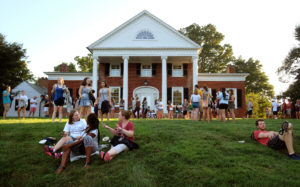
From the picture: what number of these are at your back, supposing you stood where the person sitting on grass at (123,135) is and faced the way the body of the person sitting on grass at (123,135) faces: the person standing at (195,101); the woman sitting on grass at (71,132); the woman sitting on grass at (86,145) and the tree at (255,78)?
2

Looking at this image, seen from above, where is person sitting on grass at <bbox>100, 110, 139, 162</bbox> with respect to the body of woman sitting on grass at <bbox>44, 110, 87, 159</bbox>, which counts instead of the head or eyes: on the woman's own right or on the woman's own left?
on the woman's own left

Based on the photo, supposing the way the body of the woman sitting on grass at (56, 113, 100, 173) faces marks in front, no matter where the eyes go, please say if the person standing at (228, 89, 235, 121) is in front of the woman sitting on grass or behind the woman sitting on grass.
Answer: behind

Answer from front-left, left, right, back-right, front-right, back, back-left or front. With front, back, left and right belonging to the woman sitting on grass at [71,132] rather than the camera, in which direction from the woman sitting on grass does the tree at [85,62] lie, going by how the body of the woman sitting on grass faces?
back-right

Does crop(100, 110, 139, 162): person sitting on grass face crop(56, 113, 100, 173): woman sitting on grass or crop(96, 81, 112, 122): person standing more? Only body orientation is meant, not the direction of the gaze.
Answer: the woman sitting on grass

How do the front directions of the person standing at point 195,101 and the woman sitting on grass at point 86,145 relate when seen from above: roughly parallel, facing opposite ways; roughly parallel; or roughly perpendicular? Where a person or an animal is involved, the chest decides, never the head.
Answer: roughly parallel, facing opposite ways

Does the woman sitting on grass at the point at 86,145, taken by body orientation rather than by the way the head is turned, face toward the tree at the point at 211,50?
no

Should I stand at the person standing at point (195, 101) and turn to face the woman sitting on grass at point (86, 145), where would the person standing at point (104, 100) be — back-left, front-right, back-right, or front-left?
front-right

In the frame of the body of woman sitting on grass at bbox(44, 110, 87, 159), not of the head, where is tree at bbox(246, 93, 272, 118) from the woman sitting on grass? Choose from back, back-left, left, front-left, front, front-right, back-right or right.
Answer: back

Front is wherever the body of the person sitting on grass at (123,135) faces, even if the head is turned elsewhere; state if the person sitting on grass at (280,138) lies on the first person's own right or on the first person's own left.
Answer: on the first person's own left

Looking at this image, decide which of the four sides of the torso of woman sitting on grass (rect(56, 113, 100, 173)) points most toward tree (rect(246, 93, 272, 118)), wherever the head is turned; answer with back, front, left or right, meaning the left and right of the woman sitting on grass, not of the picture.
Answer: back

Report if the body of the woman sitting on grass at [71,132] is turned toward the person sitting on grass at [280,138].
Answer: no

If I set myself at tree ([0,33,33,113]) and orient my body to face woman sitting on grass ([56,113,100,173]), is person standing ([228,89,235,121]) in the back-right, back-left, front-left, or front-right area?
front-left
